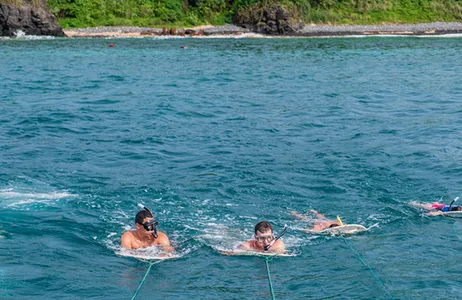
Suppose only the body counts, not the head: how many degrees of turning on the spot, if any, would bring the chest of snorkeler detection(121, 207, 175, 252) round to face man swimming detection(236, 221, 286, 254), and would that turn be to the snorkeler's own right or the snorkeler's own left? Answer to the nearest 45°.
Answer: approximately 45° to the snorkeler's own left

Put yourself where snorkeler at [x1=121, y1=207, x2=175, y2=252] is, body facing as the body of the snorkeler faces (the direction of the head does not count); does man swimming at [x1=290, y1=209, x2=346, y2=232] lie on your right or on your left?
on your left

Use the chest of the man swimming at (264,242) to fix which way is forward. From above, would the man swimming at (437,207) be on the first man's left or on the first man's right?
on the first man's left

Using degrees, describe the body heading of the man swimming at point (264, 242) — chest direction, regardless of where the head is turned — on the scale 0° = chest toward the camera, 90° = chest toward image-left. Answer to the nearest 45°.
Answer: approximately 0°

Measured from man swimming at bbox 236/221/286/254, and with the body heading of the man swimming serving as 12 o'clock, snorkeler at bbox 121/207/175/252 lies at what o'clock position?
The snorkeler is roughly at 3 o'clock from the man swimming.

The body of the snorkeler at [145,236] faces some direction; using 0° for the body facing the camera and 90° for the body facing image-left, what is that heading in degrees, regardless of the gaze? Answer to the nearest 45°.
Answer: approximately 315°

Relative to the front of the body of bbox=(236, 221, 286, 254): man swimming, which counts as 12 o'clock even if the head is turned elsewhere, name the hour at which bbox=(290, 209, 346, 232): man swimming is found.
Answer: bbox=(290, 209, 346, 232): man swimming is roughly at 7 o'clock from bbox=(236, 221, 286, 254): man swimming.
